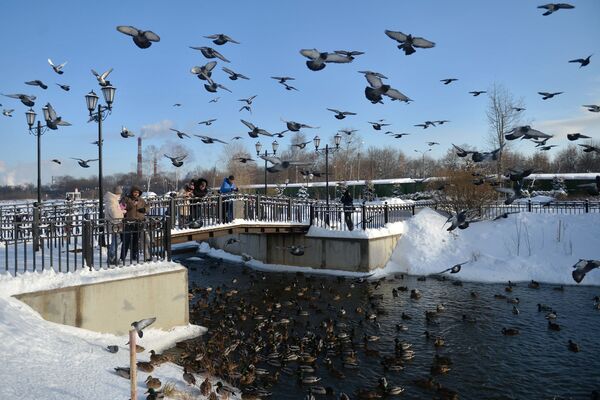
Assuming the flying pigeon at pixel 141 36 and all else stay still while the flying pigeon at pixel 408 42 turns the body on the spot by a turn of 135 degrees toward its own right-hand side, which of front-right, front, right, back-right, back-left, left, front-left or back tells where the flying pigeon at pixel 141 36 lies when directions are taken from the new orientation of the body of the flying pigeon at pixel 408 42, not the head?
front-left

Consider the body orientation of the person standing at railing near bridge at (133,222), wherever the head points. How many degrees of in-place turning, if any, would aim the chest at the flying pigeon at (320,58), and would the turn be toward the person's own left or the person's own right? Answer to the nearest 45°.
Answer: approximately 45° to the person's own left

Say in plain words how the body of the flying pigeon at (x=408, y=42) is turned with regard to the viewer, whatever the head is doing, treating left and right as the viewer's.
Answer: facing the viewer

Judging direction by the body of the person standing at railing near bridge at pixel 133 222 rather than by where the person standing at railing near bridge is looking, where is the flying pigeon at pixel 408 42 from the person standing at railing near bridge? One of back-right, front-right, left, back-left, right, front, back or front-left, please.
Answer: front-left

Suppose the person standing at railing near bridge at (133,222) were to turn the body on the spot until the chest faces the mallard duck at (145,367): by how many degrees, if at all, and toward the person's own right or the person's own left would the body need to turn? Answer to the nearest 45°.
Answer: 0° — they already face it

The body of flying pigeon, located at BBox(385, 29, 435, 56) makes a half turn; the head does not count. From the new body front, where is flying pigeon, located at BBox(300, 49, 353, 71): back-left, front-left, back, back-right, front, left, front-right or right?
left

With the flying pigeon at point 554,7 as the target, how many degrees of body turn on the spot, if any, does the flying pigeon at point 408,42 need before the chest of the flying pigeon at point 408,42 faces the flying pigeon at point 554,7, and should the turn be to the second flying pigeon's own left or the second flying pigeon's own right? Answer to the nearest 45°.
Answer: approximately 90° to the second flying pigeon's own left

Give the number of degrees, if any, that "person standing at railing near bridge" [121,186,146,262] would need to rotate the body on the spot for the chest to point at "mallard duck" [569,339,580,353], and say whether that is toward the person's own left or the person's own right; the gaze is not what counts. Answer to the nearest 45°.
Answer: approximately 45° to the person's own left
